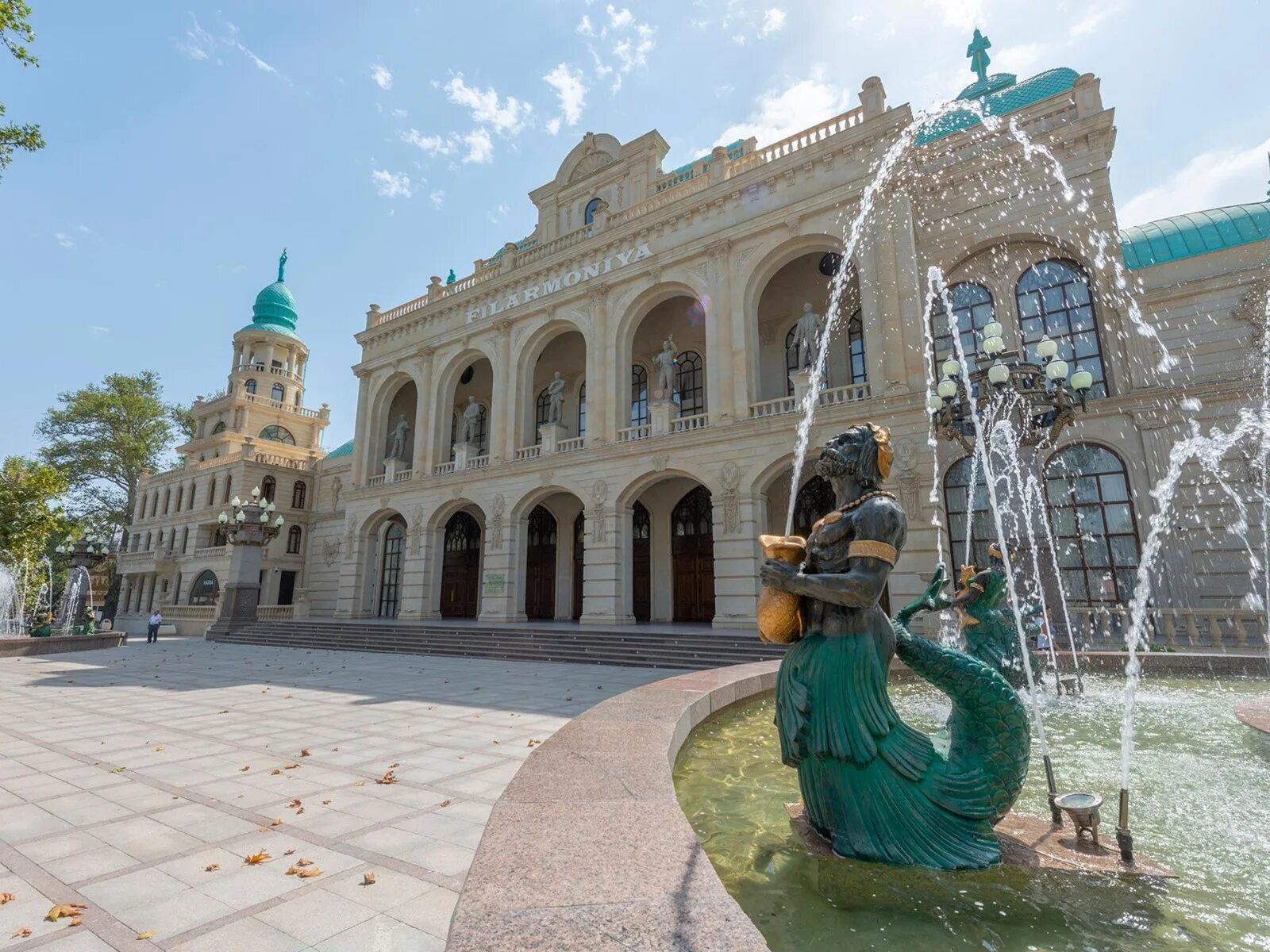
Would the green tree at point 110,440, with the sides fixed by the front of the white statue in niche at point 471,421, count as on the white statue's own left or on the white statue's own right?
on the white statue's own right

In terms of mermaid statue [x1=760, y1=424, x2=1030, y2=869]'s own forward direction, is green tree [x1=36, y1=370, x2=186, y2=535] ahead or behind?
ahead

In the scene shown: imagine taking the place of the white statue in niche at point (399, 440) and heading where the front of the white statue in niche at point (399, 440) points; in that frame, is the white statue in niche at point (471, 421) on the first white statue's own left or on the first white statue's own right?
on the first white statue's own left

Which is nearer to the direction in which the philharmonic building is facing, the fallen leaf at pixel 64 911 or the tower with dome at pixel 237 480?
the fallen leaf

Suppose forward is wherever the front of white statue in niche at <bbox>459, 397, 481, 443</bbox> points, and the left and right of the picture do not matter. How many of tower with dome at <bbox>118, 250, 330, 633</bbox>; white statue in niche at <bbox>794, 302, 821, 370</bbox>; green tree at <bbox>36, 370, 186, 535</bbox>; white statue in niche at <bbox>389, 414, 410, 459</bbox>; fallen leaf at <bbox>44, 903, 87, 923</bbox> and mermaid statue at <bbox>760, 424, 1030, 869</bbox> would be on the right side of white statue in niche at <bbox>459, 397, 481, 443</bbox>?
3

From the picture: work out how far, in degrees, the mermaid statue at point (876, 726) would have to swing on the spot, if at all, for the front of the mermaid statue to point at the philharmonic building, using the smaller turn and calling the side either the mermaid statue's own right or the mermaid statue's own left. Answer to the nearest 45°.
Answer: approximately 90° to the mermaid statue's own right

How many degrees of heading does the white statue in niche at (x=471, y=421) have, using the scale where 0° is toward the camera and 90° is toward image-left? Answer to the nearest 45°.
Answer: approximately 45°

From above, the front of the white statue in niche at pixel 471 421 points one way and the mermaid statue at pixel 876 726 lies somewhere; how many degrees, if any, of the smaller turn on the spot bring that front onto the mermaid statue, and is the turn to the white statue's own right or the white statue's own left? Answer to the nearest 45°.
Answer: approximately 45° to the white statue's own left

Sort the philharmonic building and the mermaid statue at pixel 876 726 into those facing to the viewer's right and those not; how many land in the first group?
0

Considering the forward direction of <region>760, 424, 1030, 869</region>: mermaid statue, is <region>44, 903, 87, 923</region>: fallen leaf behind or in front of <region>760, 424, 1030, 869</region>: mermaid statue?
in front

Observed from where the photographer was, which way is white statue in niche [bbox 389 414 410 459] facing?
facing the viewer and to the left of the viewer

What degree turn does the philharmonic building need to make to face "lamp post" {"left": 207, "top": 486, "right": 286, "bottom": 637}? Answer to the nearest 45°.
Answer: approximately 45° to its right

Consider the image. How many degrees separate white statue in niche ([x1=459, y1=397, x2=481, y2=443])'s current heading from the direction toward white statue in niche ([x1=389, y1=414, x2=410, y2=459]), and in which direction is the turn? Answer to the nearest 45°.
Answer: approximately 90° to its right

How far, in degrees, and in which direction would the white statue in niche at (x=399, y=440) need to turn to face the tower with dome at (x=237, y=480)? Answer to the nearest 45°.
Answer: approximately 90° to its right

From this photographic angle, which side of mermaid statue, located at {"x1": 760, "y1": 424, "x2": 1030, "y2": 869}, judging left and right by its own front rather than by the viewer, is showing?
left
